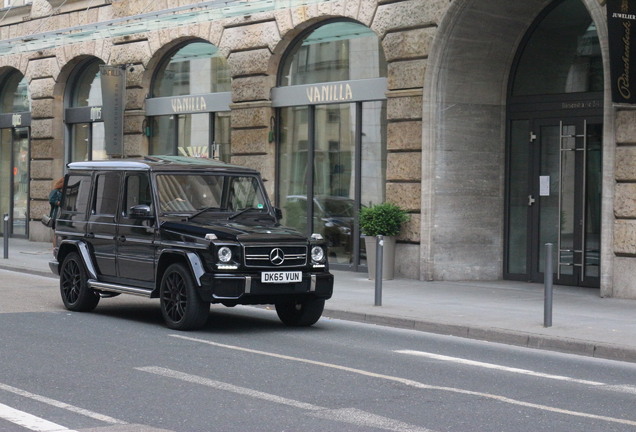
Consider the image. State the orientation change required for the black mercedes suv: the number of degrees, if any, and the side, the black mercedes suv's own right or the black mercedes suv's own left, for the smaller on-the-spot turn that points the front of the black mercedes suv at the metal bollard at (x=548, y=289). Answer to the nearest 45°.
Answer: approximately 45° to the black mercedes suv's own left

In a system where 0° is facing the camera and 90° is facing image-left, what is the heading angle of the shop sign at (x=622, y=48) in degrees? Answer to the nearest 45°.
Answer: approximately 315°

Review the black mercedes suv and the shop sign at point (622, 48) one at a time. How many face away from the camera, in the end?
0

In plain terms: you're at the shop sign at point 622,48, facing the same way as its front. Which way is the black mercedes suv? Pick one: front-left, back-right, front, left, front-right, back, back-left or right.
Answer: right

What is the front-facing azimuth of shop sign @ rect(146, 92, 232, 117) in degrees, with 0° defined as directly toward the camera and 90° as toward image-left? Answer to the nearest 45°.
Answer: approximately 45°

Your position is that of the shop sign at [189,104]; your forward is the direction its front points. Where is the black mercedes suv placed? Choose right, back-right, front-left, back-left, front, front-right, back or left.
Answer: front-left

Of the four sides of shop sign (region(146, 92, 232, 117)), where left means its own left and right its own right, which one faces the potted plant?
left
